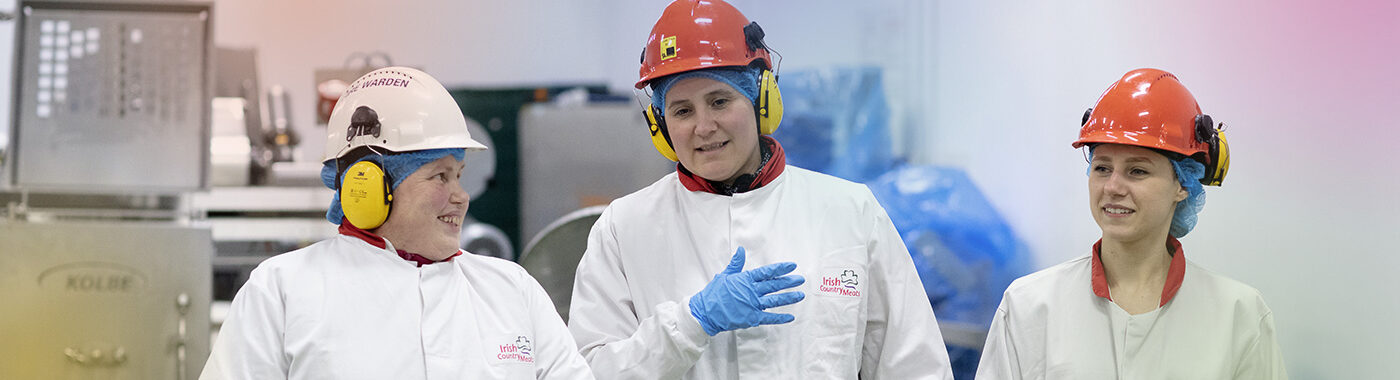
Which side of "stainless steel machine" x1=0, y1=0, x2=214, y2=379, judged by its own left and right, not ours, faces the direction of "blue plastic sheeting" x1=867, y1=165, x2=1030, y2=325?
left

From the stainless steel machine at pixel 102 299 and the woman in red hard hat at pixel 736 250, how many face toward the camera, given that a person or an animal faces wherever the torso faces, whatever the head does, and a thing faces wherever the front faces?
2

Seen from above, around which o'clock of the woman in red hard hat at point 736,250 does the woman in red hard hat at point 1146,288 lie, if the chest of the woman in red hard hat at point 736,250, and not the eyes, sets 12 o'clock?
the woman in red hard hat at point 1146,288 is roughly at 9 o'clock from the woman in red hard hat at point 736,250.

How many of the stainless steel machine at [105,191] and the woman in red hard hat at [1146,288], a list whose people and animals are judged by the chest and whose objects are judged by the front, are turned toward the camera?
2

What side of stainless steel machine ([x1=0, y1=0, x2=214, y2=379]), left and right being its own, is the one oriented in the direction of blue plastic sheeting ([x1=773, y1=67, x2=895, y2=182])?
left

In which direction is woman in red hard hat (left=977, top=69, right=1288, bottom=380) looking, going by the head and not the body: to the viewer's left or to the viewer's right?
to the viewer's left

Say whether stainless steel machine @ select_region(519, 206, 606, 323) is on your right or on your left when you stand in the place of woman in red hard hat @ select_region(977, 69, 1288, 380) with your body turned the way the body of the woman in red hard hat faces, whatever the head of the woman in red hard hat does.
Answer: on your right

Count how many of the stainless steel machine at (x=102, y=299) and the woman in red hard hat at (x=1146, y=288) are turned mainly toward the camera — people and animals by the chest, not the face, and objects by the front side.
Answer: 2

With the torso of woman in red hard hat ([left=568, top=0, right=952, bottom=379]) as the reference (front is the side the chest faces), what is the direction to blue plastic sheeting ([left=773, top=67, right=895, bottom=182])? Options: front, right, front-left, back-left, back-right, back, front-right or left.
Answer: back

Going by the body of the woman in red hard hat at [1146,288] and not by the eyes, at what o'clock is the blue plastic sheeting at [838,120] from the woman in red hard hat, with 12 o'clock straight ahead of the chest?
The blue plastic sheeting is roughly at 5 o'clock from the woman in red hard hat.

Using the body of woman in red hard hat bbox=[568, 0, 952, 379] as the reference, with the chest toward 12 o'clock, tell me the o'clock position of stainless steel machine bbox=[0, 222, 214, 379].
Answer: The stainless steel machine is roughly at 4 o'clock from the woman in red hard hat.

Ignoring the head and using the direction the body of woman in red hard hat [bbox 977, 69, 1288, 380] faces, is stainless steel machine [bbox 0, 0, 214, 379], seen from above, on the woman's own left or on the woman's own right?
on the woman's own right
